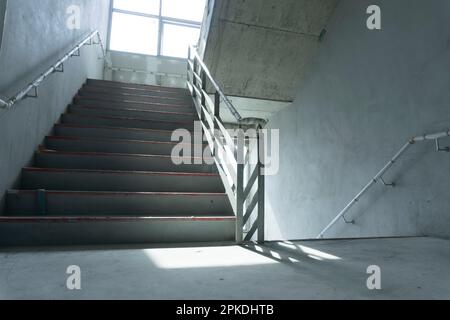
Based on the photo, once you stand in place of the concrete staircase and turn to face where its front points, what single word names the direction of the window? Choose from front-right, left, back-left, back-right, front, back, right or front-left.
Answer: back

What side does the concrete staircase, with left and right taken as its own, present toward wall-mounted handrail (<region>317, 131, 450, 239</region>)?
left

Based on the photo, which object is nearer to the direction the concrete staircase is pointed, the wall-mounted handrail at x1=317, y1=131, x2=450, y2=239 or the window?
the wall-mounted handrail

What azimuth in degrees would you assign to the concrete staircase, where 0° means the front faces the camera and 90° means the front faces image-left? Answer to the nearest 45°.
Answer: approximately 0°
